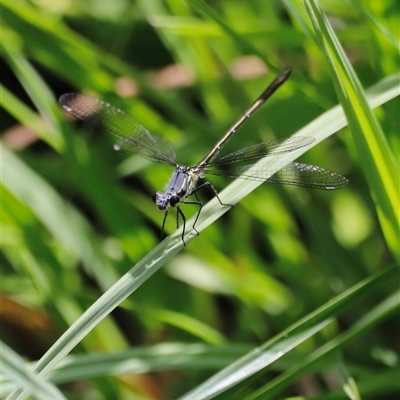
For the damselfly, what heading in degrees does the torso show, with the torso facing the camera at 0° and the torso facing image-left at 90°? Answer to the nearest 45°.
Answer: approximately 45°
